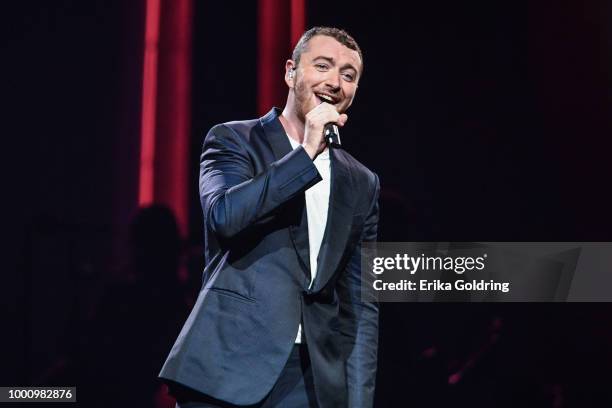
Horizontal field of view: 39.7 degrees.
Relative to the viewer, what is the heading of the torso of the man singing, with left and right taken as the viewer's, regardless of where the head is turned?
facing the viewer and to the right of the viewer
